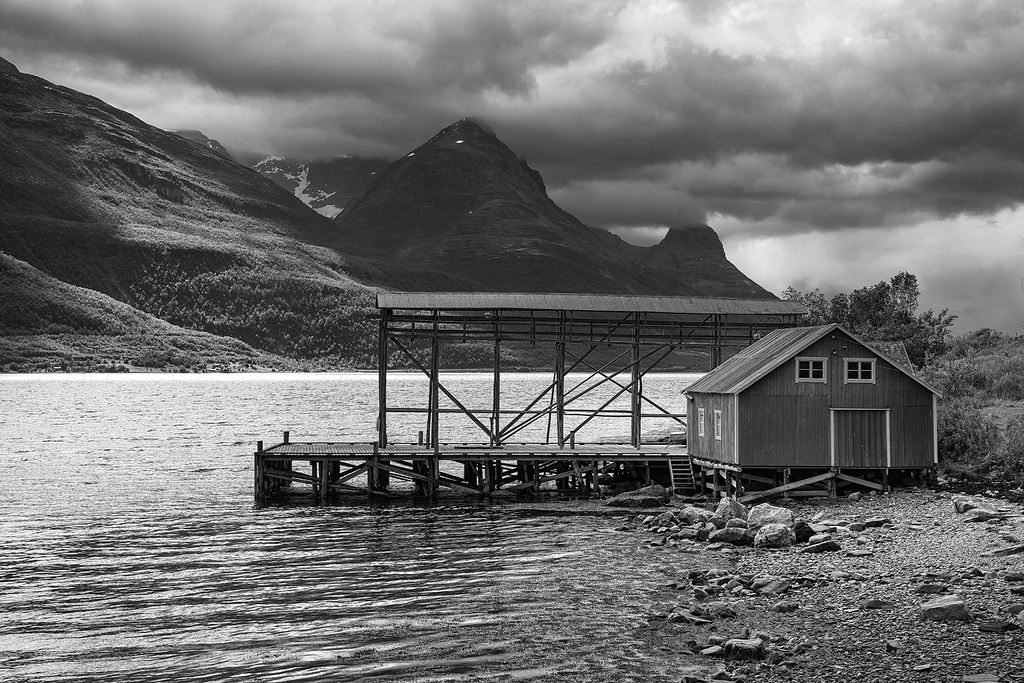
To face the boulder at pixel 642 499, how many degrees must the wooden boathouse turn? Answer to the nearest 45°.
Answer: approximately 90° to its right

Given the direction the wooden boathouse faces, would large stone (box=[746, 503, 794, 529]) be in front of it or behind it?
in front

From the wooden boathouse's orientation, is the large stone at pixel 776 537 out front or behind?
out front

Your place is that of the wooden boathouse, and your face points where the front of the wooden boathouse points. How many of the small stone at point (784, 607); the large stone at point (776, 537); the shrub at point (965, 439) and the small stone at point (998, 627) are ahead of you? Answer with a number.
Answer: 3

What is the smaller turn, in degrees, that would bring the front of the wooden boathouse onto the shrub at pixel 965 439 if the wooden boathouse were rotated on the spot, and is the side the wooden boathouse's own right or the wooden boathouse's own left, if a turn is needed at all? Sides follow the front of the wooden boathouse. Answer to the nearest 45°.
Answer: approximately 135° to the wooden boathouse's own left

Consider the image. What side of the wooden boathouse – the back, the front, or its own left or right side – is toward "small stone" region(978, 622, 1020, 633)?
front

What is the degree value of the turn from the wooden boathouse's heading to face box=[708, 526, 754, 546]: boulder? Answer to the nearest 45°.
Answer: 0° — it already faces it

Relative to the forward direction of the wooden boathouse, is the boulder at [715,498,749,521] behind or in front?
in front

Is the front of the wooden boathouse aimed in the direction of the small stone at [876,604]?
yes

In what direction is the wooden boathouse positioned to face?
toward the camera

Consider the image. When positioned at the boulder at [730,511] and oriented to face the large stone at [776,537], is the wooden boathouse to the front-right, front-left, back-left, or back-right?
back-left

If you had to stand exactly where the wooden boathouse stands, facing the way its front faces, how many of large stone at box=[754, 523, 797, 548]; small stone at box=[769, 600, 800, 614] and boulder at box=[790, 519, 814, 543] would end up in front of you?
3

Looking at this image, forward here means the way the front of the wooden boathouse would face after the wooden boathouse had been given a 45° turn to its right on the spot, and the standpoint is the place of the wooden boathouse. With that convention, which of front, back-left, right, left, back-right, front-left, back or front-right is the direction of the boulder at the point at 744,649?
front-left

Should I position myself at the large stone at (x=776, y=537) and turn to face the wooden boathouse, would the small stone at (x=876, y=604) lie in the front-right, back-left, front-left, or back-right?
back-right

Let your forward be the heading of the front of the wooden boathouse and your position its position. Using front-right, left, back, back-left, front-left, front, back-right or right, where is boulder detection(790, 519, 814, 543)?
front

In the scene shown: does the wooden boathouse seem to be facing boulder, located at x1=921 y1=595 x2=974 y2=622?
yes
